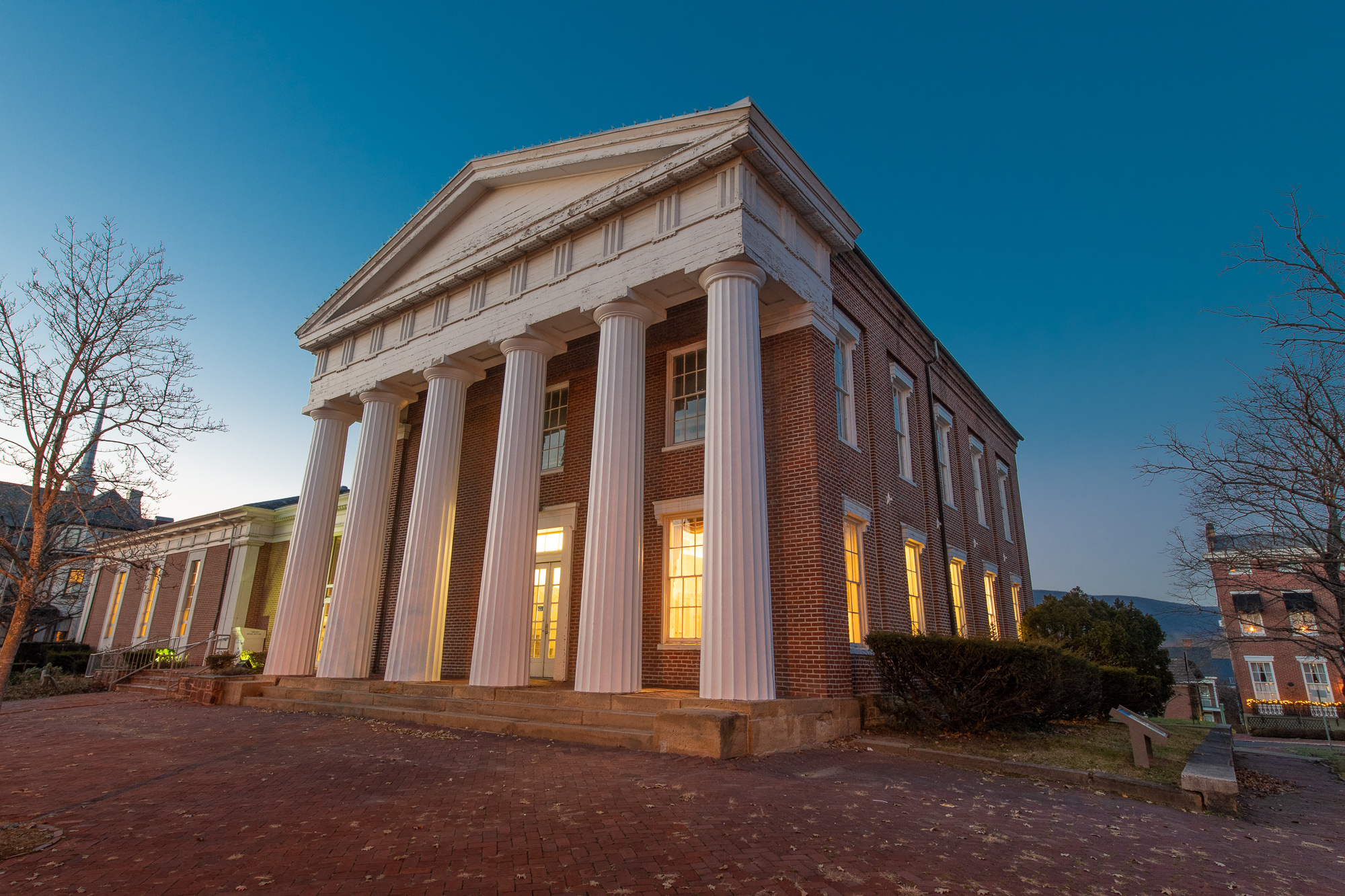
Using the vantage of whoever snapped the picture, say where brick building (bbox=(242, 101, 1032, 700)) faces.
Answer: facing the viewer and to the left of the viewer

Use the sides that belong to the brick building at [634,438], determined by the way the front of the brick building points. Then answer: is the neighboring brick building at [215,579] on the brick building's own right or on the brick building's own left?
on the brick building's own right

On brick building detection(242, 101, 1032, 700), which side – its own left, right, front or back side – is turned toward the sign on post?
left
